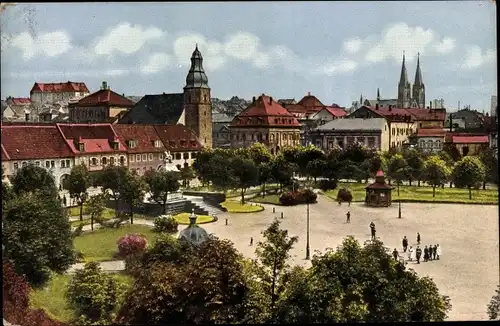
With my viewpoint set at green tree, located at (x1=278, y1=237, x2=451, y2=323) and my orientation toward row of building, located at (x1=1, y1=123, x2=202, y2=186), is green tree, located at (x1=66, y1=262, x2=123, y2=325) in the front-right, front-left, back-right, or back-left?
front-left

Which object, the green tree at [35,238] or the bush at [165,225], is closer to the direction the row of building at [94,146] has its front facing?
the bush

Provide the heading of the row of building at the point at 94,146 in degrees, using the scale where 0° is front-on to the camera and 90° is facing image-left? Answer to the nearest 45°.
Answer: approximately 315°

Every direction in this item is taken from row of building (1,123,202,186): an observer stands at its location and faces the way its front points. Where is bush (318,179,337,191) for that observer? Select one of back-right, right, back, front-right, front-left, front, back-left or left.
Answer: front-left

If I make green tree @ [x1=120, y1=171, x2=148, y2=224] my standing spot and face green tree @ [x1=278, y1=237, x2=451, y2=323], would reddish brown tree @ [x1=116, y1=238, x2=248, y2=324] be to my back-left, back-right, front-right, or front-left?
front-right

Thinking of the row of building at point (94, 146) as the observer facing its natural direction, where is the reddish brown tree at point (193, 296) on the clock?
The reddish brown tree is roughly at 1 o'clock from the row of building.

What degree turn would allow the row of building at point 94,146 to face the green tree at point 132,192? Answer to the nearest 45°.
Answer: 0° — it already faces it

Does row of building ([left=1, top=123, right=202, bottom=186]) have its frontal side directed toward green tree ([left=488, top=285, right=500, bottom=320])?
yes

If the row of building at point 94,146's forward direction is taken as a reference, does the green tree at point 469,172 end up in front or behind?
in front

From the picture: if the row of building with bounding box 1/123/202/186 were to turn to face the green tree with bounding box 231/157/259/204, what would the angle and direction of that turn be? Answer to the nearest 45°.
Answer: approximately 45° to its left
